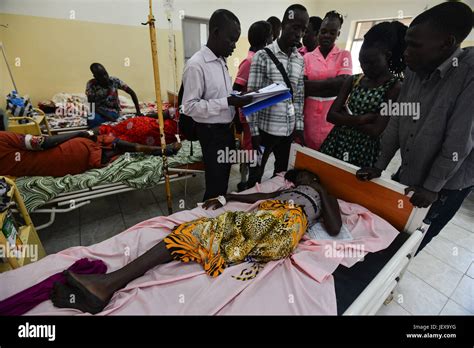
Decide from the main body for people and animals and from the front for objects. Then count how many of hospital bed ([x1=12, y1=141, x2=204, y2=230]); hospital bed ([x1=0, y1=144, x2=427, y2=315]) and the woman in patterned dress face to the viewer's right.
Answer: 1

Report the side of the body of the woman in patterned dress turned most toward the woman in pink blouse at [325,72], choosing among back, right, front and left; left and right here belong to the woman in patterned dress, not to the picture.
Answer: right

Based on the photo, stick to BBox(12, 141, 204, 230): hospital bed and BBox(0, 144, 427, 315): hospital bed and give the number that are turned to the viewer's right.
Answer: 1

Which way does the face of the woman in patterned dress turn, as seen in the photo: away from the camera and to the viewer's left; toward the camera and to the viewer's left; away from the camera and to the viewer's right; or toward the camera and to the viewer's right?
toward the camera and to the viewer's left

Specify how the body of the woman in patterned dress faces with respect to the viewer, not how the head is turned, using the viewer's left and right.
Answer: facing the viewer and to the left of the viewer

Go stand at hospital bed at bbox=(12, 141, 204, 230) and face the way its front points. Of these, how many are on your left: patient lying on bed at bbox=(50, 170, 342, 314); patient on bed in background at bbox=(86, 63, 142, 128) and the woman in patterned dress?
1

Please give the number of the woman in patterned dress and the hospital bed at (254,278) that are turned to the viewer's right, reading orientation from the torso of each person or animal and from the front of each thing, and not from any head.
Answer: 0

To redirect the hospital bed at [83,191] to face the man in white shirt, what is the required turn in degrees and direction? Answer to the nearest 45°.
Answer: approximately 45° to its right

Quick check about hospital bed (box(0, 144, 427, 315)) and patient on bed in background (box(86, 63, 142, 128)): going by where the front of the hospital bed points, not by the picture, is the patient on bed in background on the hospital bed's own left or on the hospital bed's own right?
on the hospital bed's own right

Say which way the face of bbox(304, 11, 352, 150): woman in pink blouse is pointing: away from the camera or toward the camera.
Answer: toward the camera

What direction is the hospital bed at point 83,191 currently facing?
to the viewer's right

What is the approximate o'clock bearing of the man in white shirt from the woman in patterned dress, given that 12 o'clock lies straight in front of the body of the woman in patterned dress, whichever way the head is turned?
The man in white shirt is roughly at 1 o'clock from the woman in patterned dress.

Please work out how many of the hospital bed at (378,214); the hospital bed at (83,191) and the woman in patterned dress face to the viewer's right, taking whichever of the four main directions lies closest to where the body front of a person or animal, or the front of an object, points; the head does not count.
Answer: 1

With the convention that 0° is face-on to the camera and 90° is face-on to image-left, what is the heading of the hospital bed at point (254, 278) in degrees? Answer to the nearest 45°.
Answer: approximately 45°

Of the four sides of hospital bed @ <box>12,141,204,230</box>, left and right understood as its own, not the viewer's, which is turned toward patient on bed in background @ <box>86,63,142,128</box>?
left
